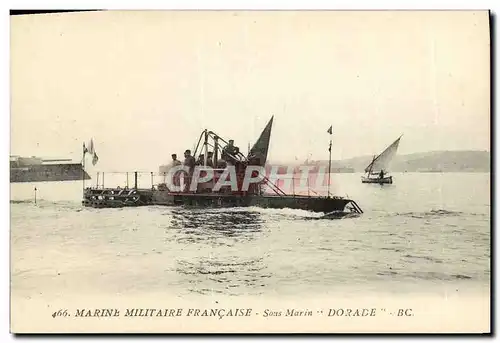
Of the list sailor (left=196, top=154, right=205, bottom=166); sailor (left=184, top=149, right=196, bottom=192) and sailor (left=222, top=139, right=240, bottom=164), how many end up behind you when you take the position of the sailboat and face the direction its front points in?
0

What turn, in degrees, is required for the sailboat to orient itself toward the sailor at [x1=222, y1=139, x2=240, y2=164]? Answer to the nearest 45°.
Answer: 0° — it already faces them

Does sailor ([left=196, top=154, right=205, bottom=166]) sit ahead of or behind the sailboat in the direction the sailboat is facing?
ahead

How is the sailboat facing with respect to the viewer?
to the viewer's left
